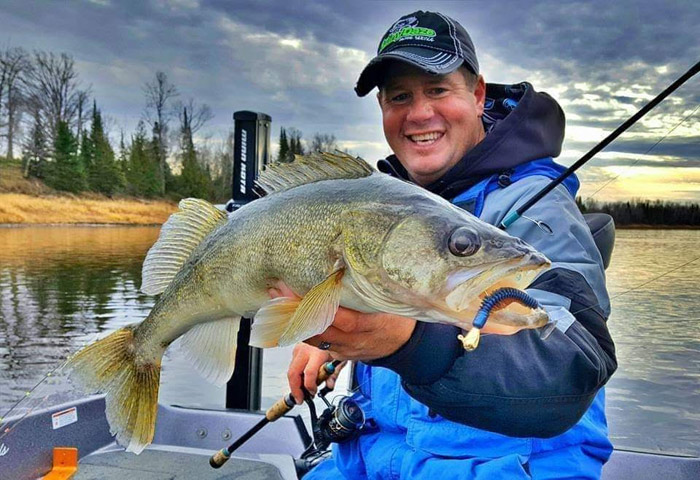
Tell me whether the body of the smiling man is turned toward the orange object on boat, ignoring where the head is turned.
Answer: no

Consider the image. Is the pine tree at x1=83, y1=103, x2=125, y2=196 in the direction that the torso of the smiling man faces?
no

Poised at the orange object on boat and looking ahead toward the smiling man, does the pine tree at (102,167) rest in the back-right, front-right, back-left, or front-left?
back-left

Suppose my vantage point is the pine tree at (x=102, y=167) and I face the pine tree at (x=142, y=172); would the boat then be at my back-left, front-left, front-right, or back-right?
front-right

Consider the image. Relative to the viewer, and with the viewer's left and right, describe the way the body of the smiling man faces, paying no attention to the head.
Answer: facing the viewer and to the left of the viewer

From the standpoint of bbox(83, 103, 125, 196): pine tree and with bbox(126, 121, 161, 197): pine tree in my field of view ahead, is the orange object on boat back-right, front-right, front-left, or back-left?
front-right
